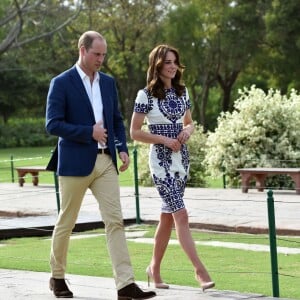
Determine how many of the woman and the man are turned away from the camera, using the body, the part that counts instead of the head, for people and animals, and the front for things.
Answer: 0

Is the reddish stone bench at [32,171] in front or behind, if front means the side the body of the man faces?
behind

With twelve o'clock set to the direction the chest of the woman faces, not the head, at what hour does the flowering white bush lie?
The flowering white bush is roughly at 8 o'clock from the woman.

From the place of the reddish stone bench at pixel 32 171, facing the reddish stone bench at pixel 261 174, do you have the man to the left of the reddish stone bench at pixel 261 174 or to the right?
right

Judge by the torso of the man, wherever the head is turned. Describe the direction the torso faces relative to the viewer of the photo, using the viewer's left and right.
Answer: facing the viewer and to the right of the viewer

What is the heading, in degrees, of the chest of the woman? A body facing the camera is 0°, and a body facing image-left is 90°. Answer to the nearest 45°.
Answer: approximately 315°

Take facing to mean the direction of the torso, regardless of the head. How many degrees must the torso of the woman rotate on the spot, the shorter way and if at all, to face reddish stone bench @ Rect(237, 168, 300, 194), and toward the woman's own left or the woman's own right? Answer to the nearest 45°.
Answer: approximately 135° to the woman's own left

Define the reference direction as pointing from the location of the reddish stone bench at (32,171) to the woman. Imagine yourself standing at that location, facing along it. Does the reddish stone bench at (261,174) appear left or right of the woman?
left
